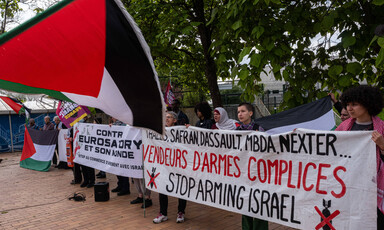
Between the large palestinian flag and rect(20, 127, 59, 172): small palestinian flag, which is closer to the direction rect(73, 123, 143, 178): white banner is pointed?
the large palestinian flag

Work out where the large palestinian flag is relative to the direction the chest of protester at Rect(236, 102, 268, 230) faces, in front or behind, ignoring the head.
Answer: in front

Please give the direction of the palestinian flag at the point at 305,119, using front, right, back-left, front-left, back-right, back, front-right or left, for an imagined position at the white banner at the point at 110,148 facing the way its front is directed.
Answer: left

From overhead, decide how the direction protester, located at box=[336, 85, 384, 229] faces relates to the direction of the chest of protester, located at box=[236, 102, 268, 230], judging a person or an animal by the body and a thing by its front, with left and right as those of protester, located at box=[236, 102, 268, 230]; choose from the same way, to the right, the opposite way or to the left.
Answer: the same way

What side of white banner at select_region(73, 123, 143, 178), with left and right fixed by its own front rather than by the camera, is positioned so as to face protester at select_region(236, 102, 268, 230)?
left

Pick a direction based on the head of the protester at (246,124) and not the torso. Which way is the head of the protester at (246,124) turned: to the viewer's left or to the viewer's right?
to the viewer's left

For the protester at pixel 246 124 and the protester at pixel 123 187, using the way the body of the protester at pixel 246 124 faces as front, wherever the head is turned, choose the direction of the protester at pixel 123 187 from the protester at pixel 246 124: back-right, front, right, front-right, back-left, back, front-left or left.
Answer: right

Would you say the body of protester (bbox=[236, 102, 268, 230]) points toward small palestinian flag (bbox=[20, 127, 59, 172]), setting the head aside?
no

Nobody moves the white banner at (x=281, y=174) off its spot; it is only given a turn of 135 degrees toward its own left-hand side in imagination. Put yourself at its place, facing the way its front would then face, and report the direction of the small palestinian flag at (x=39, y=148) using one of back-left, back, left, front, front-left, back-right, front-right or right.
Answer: back-left

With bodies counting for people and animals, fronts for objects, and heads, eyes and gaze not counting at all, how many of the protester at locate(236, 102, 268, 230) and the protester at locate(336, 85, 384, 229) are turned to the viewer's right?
0

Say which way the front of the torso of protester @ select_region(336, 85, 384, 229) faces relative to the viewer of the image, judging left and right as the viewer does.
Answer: facing the viewer and to the left of the viewer

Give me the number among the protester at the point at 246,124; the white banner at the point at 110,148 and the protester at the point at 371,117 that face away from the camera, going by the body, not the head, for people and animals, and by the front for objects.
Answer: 0

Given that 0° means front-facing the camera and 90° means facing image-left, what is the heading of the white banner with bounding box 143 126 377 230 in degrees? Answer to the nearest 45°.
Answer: approximately 45°

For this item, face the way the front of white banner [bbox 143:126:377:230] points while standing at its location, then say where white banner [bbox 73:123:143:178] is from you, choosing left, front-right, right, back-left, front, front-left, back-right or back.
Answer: right

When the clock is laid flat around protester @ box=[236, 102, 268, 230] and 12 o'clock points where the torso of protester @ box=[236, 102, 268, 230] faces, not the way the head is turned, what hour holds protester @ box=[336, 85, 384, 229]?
protester @ box=[336, 85, 384, 229] is roughly at 9 o'clock from protester @ box=[236, 102, 268, 230].

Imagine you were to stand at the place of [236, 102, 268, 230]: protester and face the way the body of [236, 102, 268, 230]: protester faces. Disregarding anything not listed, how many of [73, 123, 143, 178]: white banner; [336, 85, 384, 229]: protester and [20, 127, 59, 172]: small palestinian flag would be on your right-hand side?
2

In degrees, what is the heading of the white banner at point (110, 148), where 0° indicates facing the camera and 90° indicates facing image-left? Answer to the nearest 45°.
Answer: approximately 45°
